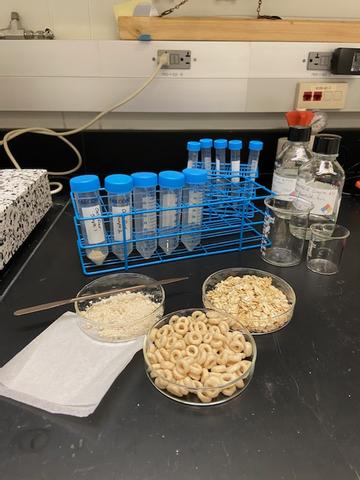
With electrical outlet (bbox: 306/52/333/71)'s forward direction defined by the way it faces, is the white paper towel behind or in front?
in front

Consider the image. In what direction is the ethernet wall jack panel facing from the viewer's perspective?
toward the camera

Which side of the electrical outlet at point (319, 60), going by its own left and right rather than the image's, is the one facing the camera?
front

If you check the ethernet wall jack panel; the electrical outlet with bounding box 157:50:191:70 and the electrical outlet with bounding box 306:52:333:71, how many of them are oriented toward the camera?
3

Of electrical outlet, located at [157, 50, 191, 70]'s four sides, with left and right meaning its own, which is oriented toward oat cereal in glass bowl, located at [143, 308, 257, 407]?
front

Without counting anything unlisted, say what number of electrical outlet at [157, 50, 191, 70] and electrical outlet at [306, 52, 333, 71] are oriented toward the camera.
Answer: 2

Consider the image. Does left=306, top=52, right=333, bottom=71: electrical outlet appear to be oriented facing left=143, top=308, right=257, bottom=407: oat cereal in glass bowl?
yes

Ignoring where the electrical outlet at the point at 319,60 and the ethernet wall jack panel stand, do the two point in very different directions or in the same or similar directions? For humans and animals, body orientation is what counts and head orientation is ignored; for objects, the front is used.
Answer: same or similar directions

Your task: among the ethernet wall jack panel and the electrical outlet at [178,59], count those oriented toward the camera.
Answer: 2

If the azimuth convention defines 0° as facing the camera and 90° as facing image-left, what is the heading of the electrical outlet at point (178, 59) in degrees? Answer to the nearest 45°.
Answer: approximately 0°

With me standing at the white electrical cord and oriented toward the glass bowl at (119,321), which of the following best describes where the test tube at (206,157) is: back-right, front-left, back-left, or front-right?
front-left
